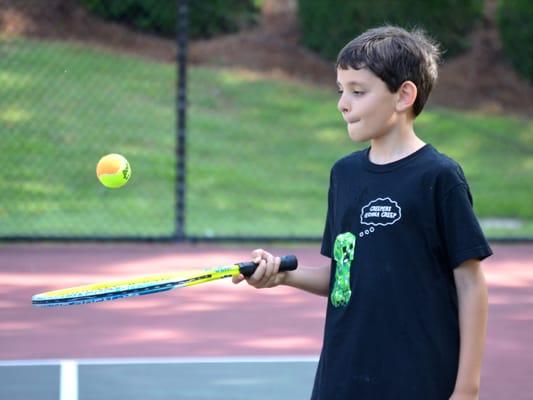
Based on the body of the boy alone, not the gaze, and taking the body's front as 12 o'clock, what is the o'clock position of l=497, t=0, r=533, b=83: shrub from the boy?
The shrub is roughly at 5 o'clock from the boy.

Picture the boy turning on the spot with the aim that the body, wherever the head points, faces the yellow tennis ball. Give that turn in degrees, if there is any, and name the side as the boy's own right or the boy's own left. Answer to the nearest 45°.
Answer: approximately 90° to the boy's own right

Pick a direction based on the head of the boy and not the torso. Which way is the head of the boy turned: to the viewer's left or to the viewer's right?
to the viewer's left

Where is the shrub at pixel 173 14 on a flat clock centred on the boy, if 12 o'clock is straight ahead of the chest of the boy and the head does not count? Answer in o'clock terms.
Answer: The shrub is roughly at 4 o'clock from the boy.

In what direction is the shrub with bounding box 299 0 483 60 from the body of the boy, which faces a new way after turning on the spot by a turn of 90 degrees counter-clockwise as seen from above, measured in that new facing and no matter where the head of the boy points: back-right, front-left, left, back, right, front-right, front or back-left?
back-left

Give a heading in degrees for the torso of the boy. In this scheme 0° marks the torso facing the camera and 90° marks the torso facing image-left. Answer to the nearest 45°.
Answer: approximately 45°

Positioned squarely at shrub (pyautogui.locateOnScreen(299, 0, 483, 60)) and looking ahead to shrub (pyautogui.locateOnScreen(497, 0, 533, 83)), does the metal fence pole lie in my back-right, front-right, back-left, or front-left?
back-right

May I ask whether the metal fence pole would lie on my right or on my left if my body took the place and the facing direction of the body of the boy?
on my right
